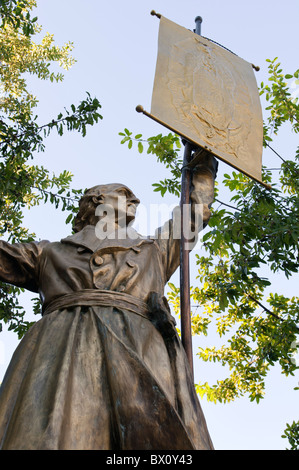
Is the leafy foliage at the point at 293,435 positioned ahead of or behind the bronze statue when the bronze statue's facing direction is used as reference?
behind

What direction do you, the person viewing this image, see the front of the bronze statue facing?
facing the viewer
